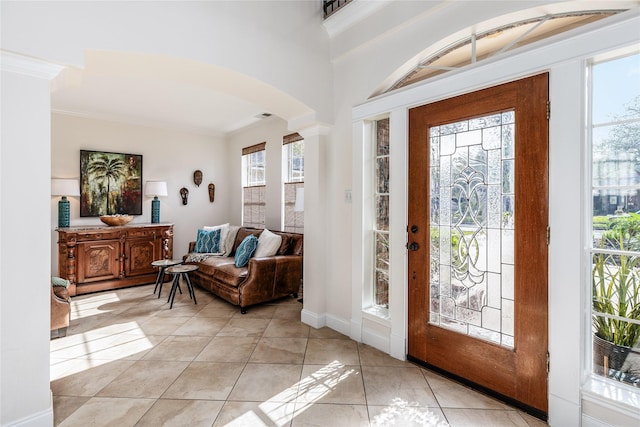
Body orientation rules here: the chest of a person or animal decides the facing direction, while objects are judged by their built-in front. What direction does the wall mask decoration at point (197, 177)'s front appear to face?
toward the camera

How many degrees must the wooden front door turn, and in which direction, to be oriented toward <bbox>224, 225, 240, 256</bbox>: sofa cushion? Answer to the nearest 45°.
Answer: approximately 45° to its right

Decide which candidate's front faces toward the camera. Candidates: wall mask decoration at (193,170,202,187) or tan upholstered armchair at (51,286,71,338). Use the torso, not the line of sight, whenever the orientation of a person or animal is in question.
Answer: the wall mask decoration

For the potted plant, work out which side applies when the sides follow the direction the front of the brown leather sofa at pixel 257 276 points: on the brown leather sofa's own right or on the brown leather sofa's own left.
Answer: on the brown leather sofa's own left

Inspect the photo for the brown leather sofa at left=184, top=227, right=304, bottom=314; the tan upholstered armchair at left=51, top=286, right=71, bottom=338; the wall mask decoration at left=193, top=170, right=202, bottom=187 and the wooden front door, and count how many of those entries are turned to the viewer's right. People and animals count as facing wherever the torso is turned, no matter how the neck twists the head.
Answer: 1

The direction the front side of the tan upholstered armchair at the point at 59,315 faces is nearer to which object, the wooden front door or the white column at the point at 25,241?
the wooden front door

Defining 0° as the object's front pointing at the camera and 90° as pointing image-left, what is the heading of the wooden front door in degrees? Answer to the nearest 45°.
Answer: approximately 45°

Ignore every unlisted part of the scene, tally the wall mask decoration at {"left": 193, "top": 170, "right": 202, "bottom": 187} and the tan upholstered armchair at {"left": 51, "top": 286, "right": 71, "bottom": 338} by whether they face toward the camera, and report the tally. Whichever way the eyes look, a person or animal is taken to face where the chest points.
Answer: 1

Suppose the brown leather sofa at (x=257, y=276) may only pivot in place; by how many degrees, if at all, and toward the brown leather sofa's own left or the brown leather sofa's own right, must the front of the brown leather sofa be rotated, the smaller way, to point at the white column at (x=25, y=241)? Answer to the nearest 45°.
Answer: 0° — it already faces it

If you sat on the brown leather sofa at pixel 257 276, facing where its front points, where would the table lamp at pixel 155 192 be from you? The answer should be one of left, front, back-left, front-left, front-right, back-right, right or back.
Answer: right

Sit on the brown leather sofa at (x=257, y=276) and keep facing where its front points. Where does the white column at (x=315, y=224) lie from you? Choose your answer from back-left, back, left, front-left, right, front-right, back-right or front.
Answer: left

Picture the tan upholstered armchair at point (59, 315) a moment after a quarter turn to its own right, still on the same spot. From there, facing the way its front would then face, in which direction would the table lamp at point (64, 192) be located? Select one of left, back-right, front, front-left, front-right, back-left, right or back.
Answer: back

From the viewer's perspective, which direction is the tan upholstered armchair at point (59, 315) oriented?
to the viewer's right

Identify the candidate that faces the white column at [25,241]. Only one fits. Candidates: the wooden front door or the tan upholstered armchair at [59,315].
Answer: the wooden front door

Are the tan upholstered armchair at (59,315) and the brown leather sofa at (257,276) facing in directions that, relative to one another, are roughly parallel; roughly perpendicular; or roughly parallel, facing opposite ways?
roughly parallel, facing opposite ways

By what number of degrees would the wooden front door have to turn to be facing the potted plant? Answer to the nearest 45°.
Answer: approximately 135° to its left

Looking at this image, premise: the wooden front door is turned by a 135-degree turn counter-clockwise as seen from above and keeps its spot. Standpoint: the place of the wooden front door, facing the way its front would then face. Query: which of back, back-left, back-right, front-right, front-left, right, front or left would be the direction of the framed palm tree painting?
back

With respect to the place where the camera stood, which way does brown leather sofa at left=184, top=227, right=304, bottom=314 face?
facing the viewer and to the left of the viewer

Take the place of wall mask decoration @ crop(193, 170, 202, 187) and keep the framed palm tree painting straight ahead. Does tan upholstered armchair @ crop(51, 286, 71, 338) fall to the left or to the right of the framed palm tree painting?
left
